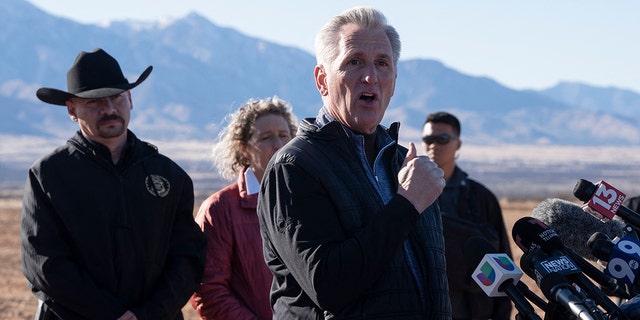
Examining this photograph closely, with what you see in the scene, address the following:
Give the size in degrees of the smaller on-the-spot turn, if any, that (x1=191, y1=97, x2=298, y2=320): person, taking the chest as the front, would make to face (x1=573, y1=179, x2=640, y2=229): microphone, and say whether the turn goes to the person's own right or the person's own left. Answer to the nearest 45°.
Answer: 0° — they already face it

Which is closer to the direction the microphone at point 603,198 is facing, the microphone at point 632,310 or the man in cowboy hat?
the man in cowboy hat

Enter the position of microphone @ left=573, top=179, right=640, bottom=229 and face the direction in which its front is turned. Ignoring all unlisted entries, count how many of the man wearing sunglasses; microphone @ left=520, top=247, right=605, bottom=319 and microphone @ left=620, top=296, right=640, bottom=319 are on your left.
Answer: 2

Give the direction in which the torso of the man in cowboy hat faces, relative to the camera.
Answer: toward the camera

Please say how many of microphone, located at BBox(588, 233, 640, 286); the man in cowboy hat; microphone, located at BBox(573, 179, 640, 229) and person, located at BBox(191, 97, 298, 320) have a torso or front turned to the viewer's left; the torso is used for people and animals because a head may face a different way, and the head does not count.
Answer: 2

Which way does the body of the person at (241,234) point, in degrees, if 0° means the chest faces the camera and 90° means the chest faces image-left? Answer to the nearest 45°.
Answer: approximately 315°

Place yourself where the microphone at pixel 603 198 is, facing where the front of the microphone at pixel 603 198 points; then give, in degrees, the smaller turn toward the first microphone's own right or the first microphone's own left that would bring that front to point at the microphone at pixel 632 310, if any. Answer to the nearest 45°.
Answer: approximately 90° to the first microphone's own left

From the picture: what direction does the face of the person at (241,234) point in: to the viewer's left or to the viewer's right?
to the viewer's right

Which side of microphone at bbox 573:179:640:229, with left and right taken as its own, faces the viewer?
left

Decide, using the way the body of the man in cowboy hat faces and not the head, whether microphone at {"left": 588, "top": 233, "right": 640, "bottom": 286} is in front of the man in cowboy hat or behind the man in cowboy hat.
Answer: in front

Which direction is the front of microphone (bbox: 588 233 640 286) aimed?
to the viewer's left

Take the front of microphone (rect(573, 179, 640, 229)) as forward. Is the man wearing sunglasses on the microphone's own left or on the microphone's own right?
on the microphone's own right

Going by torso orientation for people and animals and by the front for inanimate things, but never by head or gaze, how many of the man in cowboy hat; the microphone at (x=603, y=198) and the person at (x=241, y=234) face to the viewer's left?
1

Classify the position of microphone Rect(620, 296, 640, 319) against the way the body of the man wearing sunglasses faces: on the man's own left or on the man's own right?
on the man's own left

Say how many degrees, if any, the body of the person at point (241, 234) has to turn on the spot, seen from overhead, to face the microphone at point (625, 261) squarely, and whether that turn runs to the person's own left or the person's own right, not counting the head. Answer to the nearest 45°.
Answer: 0° — they already face it
